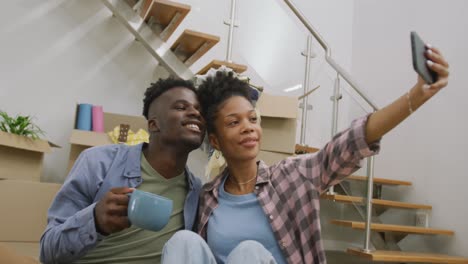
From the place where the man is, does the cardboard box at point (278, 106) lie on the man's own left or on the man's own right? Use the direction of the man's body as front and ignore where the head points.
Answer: on the man's own left

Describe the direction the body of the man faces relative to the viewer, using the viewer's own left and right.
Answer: facing the viewer and to the right of the viewer

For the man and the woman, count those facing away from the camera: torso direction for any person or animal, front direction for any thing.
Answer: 0

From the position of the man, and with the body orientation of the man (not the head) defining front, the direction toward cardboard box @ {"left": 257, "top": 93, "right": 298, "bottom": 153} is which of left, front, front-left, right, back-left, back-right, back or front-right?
left

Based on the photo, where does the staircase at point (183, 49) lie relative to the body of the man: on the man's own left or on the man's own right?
on the man's own left

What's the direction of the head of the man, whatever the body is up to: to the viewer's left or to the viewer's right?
to the viewer's right

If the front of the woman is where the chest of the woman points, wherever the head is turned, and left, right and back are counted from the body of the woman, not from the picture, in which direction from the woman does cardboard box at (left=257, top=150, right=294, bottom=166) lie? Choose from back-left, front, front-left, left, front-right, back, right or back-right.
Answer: back

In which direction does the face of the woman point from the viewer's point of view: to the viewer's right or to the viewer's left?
to the viewer's right

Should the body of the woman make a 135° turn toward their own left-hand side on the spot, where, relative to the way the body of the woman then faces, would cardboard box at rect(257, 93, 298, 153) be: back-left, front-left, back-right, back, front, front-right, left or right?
front-left

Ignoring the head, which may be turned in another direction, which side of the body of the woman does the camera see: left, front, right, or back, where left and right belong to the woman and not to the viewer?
front
